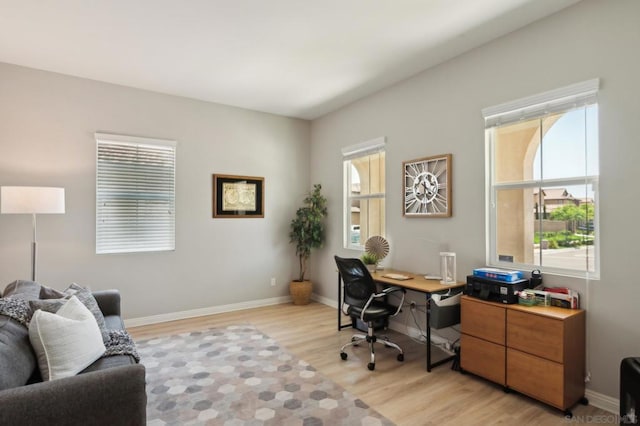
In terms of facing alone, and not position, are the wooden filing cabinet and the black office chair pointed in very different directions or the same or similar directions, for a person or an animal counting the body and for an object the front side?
very different directions

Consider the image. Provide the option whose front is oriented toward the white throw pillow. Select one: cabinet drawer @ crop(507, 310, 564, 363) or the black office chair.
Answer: the cabinet drawer

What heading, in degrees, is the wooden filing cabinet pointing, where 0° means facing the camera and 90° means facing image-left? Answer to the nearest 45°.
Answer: approximately 45°

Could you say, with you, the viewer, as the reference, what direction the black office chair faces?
facing away from the viewer and to the right of the viewer

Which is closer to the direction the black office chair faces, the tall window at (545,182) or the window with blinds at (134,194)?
the tall window

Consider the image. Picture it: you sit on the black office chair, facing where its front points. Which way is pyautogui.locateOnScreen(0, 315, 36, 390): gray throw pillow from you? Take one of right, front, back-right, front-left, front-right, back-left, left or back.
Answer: back

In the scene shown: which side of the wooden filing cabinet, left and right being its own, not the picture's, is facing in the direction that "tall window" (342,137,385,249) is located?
right

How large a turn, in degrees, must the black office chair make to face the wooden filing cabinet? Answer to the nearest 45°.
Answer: approximately 90° to its right

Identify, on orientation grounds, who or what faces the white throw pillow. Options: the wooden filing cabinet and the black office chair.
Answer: the wooden filing cabinet

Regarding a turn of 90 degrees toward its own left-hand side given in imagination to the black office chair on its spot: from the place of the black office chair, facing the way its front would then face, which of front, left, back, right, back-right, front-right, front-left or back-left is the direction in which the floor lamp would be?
front-left
